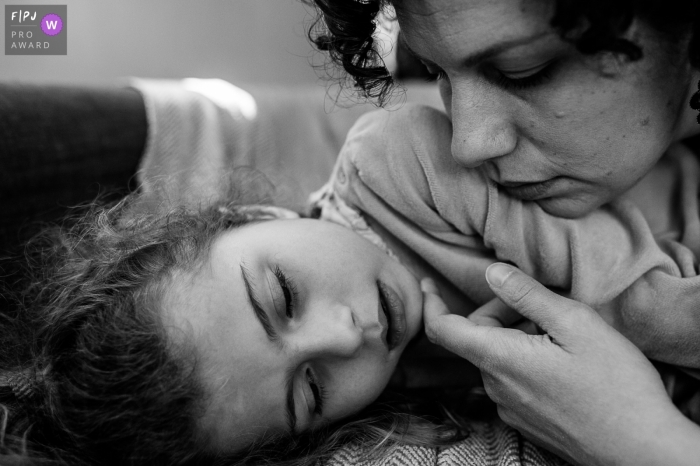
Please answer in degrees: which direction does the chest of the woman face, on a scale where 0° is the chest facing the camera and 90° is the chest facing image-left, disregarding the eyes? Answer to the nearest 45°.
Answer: approximately 45°
